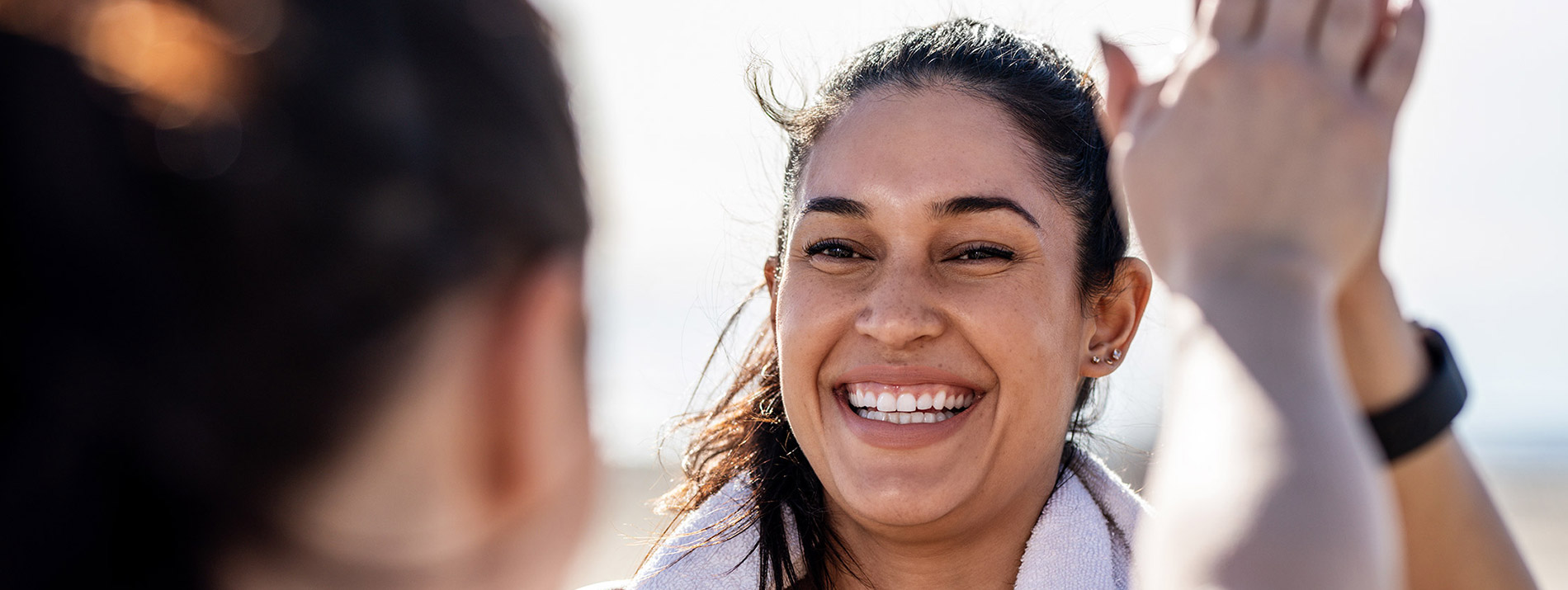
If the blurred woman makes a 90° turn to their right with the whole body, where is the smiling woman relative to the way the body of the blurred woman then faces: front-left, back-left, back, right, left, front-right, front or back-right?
left

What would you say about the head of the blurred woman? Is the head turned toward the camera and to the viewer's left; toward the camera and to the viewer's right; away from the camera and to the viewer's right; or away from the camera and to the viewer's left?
away from the camera and to the viewer's right

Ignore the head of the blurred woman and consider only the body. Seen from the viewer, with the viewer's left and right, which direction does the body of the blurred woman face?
facing away from the viewer and to the right of the viewer

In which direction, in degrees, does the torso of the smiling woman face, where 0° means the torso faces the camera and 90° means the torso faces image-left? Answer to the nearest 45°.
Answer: approximately 0°
